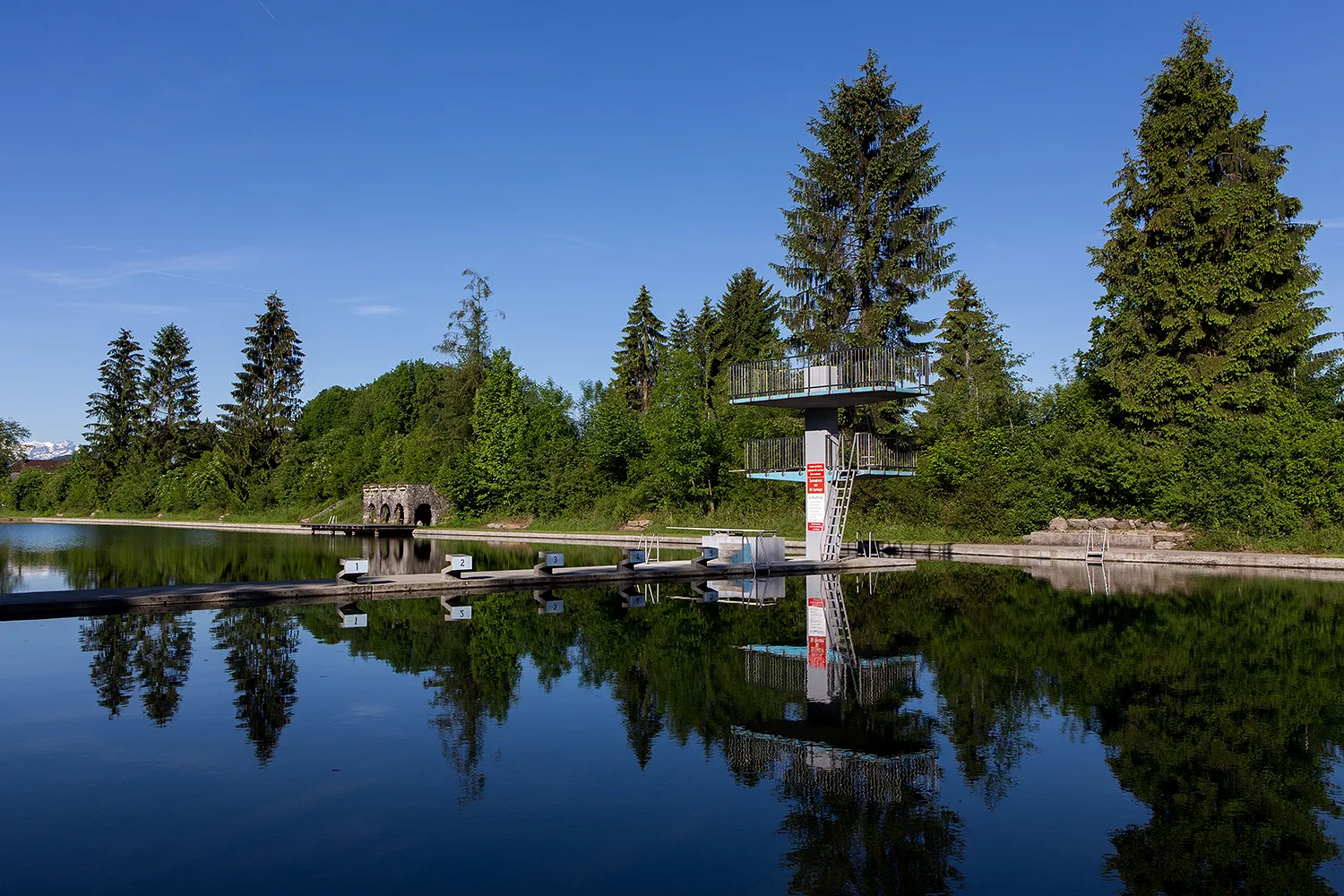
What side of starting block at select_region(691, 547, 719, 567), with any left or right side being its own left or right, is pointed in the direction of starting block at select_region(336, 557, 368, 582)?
right

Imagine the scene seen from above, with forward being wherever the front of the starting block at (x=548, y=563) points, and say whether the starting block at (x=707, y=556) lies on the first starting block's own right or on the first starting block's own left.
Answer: on the first starting block's own left

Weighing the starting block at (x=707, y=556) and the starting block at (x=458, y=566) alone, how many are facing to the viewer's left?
0

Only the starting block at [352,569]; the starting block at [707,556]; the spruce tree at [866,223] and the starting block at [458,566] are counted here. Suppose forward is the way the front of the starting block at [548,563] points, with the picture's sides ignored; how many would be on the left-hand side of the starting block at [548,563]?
2

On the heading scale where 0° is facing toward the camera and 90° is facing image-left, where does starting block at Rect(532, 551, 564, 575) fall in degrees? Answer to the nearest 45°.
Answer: approximately 315°

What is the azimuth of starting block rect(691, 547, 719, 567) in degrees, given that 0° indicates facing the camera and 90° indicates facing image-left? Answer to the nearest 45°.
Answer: approximately 315°

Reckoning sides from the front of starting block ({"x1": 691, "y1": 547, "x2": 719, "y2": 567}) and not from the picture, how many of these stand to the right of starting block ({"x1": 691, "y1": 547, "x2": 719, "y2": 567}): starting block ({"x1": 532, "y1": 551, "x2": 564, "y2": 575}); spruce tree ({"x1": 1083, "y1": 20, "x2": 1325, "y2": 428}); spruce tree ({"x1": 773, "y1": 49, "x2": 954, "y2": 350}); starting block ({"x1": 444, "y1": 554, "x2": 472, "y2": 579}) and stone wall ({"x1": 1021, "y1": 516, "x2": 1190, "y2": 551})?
2

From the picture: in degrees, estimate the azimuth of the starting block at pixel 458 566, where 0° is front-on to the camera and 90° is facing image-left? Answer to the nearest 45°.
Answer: approximately 315°

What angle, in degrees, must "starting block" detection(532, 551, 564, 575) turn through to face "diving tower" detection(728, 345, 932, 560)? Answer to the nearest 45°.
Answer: approximately 90° to its left

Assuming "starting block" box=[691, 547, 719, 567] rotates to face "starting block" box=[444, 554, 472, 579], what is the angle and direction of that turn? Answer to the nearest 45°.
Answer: approximately 90° to its right
